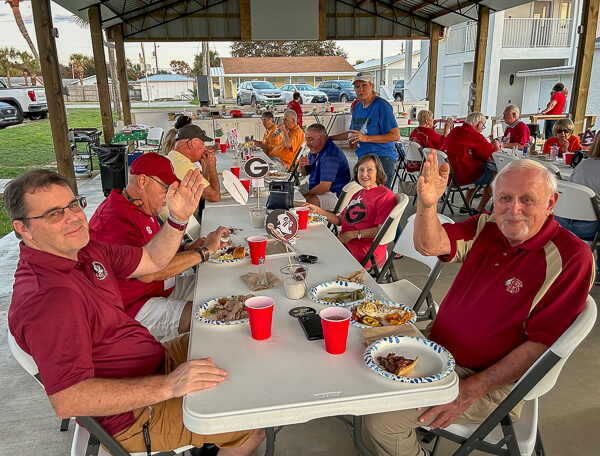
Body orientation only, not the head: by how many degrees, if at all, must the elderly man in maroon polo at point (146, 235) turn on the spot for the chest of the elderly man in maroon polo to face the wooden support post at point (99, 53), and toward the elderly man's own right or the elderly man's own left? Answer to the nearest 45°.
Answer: approximately 90° to the elderly man's own left

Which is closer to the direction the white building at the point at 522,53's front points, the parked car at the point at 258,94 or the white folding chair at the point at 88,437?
the white folding chair

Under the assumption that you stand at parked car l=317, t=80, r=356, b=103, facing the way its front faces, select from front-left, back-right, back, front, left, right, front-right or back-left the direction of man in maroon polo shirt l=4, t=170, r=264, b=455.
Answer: front-right

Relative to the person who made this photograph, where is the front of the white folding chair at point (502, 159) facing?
facing away from the viewer and to the right of the viewer

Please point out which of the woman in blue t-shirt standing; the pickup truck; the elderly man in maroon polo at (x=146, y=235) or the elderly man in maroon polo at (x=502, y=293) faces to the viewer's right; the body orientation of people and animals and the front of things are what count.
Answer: the elderly man in maroon polo at (x=146, y=235)

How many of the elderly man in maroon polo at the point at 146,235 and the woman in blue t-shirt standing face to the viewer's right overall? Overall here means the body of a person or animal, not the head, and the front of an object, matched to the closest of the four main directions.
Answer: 1

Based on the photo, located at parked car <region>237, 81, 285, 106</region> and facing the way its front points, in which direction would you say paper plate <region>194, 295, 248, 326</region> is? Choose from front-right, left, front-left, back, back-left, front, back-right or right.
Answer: front-right

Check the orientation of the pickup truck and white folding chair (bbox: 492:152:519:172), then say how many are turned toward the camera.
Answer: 0

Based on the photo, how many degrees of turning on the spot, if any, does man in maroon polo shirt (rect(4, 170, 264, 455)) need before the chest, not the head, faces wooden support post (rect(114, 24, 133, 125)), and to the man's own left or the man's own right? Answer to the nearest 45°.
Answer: approximately 135° to the man's own left

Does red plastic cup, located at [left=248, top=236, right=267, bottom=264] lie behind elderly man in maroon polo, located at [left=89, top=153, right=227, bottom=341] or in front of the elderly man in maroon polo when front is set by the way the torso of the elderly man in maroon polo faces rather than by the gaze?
in front

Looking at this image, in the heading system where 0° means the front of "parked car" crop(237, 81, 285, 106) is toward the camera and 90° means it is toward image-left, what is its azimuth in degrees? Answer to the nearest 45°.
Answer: approximately 315°

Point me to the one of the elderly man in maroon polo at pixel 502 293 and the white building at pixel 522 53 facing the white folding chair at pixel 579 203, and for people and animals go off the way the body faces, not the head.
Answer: the white building

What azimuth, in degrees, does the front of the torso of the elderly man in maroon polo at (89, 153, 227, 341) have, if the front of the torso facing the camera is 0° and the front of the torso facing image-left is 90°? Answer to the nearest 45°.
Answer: approximately 270°

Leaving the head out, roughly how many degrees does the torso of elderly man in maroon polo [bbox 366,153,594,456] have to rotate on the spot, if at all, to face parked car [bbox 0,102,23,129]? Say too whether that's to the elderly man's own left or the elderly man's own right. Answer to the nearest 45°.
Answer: approximately 90° to the elderly man's own right
